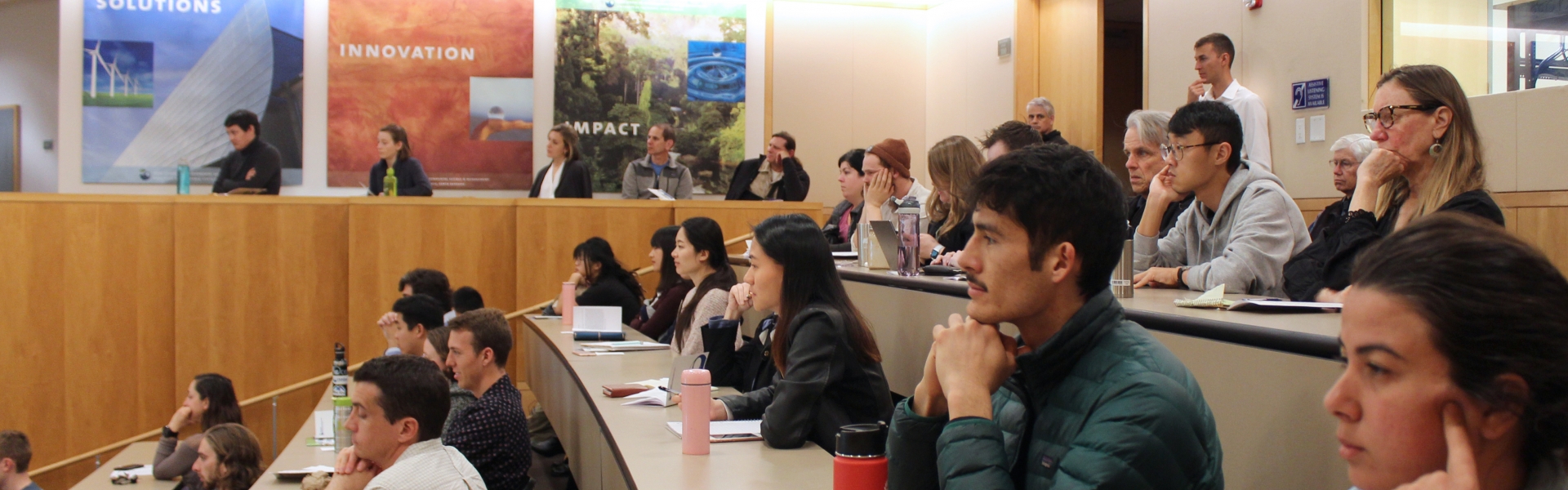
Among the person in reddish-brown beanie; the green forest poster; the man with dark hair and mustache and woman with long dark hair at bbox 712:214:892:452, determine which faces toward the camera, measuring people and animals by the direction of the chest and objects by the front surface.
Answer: the green forest poster

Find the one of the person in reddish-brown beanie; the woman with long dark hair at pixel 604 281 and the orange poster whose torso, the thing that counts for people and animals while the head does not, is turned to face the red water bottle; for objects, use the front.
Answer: the orange poster

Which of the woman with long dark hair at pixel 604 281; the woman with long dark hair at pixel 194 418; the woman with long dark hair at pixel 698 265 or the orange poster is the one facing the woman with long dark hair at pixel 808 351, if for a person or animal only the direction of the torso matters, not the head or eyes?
the orange poster

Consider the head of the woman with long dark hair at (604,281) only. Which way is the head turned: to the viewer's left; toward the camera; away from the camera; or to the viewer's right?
to the viewer's left

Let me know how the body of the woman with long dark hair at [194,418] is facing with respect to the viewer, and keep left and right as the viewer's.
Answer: facing to the left of the viewer

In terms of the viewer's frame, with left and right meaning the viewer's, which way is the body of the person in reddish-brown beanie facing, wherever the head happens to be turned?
facing to the left of the viewer

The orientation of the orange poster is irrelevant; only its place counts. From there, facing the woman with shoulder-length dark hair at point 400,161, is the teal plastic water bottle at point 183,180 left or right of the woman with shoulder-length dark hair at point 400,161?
right

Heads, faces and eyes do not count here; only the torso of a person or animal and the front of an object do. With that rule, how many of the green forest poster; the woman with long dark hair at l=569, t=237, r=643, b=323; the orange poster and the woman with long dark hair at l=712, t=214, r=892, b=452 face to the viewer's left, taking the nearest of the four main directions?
2

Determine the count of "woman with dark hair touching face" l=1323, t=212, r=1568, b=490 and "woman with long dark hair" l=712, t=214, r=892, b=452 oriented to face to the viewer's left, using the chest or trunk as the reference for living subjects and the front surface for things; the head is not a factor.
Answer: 2

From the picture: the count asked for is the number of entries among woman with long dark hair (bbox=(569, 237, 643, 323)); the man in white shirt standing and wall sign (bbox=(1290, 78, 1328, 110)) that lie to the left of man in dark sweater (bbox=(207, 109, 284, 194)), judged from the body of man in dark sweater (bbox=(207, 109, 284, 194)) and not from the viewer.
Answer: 3

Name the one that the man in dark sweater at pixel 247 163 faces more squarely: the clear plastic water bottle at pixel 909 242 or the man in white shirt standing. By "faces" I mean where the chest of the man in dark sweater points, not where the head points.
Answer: the clear plastic water bottle

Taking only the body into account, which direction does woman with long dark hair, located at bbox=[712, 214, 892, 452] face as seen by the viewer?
to the viewer's left

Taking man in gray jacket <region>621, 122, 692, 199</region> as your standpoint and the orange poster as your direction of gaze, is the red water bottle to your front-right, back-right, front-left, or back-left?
back-left

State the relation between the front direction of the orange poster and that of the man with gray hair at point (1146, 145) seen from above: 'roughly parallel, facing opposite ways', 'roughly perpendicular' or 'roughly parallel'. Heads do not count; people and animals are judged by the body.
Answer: roughly perpendicular

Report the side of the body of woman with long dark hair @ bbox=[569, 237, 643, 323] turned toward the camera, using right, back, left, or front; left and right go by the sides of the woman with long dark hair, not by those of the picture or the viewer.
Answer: left

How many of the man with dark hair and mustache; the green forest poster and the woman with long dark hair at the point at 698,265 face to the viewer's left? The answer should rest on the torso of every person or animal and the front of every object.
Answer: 2

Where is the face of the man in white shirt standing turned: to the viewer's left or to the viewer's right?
to the viewer's left

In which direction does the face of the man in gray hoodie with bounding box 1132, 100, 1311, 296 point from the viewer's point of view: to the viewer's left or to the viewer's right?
to the viewer's left
